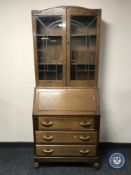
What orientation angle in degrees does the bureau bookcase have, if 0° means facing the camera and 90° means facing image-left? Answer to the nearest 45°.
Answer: approximately 0°
